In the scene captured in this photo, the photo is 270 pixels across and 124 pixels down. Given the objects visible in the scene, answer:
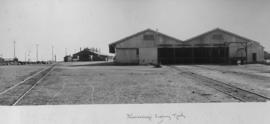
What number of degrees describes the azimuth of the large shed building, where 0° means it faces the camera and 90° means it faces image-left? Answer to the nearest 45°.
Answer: approximately 0°
